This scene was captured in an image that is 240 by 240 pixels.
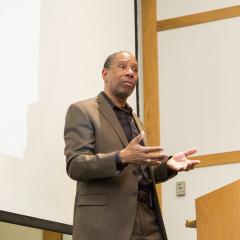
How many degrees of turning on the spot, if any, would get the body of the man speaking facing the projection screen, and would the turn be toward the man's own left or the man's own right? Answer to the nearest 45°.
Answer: approximately 180°

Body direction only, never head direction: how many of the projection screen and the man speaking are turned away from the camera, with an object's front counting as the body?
0

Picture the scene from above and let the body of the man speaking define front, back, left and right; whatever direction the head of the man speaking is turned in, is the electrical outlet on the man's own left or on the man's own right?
on the man's own left

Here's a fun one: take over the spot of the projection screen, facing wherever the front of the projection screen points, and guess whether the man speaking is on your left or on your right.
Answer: on your left

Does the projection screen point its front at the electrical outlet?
no

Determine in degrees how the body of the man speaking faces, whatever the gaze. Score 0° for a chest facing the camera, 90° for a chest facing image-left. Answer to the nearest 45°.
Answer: approximately 315°

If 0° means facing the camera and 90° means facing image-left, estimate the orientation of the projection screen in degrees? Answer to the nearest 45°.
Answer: approximately 45°
